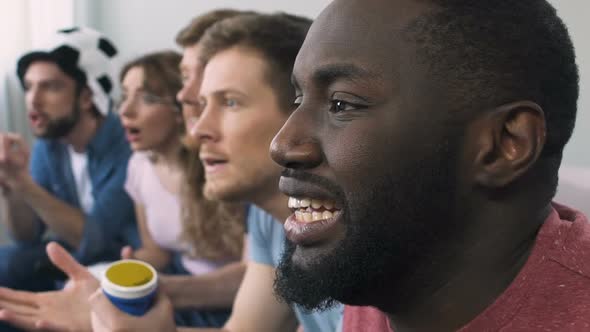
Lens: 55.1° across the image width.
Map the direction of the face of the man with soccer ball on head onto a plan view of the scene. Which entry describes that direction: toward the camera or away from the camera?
toward the camera

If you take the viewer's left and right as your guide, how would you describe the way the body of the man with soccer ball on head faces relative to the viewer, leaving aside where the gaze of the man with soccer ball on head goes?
facing the viewer and to the left of the viewer
